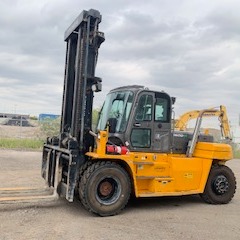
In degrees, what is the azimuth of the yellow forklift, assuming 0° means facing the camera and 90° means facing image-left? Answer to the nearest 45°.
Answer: approximately 45°
